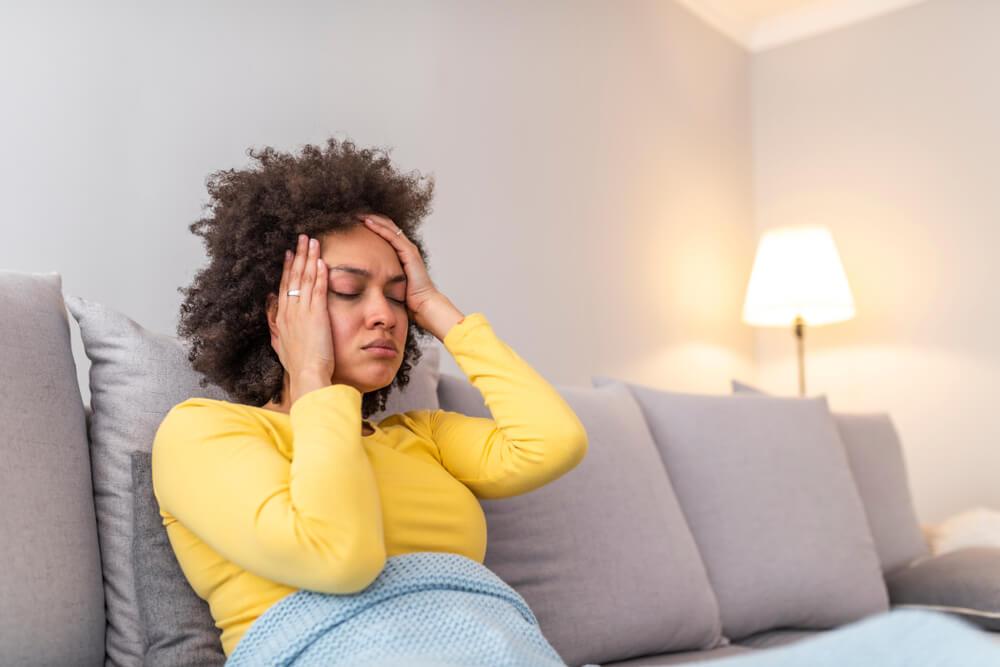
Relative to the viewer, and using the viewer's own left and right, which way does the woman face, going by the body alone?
facing the viewer and to the right of the viewer

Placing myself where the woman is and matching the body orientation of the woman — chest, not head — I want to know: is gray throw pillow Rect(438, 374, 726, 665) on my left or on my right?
on my left

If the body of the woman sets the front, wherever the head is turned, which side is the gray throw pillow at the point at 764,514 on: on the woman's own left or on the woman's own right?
on the woman's own left

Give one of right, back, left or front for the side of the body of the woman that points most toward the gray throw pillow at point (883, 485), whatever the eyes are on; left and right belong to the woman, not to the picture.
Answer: left
